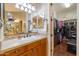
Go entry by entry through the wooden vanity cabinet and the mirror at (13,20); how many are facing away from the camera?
0

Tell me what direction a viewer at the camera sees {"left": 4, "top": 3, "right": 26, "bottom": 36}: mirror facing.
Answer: facing the viewer and to the right of the viewer

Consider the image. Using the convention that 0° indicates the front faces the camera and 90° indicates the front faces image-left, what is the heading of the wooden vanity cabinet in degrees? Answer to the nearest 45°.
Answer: approximately 315°

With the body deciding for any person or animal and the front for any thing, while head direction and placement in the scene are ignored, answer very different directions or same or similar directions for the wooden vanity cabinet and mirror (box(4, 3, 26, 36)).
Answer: same or similar directions
